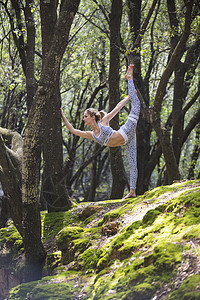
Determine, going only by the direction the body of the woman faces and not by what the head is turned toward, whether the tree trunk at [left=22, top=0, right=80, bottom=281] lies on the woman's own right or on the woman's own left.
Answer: on the woman's own left

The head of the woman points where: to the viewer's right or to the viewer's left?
to the viewer's left

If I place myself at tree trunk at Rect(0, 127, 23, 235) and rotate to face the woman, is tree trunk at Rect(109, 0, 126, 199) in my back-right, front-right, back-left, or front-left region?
front-left

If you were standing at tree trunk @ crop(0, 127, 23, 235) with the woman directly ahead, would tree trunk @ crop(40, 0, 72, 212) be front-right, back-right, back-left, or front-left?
front-left

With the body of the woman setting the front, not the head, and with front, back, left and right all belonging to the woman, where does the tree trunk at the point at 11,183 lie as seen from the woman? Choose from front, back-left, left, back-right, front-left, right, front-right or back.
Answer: front-left

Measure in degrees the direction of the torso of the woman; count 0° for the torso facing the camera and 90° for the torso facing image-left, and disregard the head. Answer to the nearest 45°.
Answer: approximately 90°

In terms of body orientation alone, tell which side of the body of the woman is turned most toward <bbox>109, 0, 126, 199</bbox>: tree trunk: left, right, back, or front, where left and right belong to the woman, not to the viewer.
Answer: right
